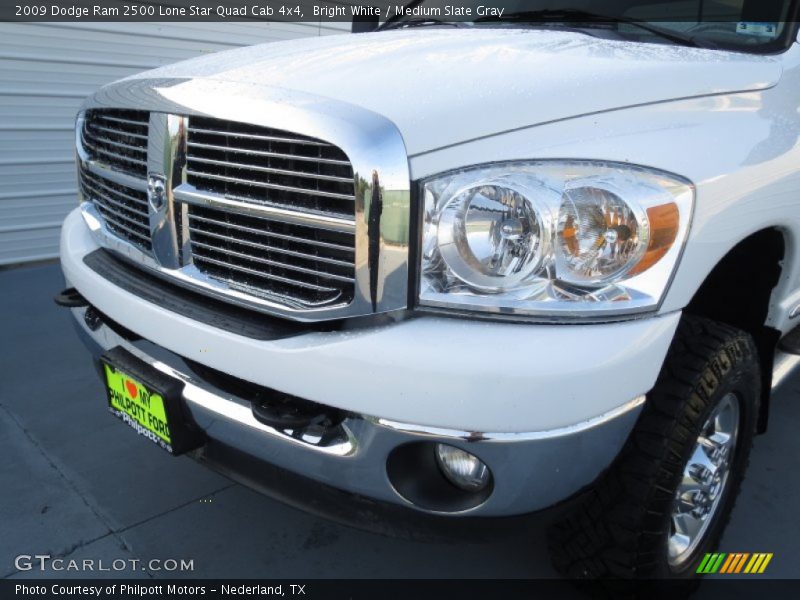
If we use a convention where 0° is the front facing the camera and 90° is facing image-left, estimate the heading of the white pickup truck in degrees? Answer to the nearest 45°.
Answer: approximately 45°
